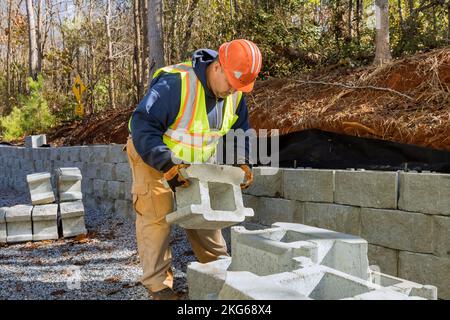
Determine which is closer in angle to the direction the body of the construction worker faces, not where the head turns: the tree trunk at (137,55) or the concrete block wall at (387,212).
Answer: the concrete block wall

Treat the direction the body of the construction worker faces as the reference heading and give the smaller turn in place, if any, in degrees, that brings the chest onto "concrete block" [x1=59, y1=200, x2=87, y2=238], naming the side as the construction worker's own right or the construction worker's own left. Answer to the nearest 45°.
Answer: approximately 180°

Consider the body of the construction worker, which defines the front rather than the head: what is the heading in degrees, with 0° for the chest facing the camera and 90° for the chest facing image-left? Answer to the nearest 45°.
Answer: approximately 315°

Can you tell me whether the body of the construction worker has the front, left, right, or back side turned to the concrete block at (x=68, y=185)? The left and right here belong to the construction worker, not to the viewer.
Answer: back

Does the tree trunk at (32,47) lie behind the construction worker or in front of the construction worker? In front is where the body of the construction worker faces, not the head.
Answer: behind

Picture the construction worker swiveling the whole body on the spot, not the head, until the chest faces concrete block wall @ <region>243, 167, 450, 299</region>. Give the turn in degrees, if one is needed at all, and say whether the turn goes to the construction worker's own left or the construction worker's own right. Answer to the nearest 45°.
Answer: approximately 45° to the construction worker's own left

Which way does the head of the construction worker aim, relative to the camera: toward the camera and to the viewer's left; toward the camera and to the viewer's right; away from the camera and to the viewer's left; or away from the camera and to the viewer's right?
toward the camera and to the viewer's right

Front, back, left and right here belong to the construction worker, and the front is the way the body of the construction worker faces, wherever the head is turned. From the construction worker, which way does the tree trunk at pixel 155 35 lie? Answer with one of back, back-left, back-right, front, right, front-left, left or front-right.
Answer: back-left
